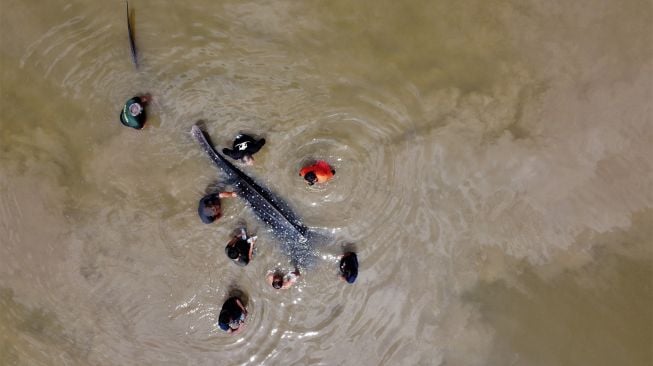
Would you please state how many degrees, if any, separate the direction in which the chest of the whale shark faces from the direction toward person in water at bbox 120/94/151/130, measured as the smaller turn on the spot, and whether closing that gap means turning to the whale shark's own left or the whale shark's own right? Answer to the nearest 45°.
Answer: approximately 135° to the whale shark's own right

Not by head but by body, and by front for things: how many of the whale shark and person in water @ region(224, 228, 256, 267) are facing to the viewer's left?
0

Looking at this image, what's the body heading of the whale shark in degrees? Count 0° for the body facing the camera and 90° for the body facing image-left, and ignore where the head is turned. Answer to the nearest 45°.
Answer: approximately 315°

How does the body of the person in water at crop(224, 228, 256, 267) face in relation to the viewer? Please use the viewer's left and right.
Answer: facing away from the viewer and to the right of the viewer

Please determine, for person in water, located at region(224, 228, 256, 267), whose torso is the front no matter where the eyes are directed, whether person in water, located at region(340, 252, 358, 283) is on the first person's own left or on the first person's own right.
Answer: on the first person's own right

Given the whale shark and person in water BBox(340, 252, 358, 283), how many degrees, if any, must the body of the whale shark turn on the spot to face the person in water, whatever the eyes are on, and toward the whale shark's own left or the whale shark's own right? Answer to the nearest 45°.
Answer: approximately 45° to the whale shark's own left
